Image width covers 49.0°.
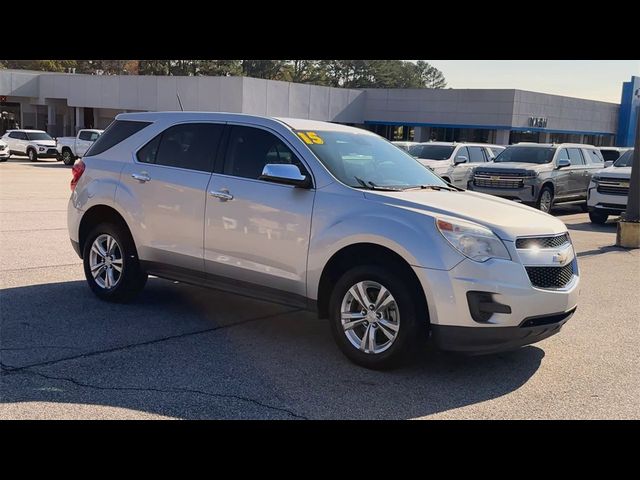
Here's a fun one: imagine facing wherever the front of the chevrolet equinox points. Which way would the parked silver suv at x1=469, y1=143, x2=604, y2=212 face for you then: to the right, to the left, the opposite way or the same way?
to the right

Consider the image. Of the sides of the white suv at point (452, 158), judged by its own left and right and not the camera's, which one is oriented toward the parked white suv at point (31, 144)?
right

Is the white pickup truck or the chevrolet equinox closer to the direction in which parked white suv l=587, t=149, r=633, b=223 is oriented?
the chevrolet equinox

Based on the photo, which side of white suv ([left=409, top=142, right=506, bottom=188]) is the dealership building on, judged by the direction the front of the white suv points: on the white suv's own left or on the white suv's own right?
on the white suv's own right

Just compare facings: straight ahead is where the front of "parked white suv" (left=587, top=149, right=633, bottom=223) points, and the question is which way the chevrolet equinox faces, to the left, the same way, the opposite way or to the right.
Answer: to the left

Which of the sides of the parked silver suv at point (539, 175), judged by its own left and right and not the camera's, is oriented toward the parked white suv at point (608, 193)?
left

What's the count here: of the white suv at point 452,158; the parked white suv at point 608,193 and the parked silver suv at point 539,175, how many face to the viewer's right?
0

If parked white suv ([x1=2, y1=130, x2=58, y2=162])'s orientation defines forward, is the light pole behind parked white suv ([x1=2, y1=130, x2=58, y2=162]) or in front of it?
in front

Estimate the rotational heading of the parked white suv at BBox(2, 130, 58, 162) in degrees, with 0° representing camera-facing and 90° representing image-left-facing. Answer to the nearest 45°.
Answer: approximately 315°

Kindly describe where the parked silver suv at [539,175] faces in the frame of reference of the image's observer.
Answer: facing the viewer and to the left of the viewer

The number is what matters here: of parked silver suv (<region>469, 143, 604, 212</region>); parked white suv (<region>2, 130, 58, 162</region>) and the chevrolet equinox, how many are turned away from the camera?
0

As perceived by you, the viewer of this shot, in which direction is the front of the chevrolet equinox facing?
facing the viewer and to the right of the viewer

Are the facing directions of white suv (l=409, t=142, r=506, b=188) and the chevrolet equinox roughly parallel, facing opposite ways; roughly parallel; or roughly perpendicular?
roughly perpendicular

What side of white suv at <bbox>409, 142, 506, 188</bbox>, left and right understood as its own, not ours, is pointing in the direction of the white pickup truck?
right

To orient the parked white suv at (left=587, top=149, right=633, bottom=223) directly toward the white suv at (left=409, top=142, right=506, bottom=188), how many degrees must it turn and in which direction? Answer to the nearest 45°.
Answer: approximately 90° to its right

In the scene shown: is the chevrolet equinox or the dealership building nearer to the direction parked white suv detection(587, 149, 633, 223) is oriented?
the chevrolet equinox
